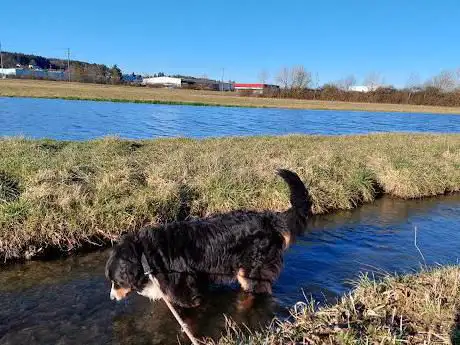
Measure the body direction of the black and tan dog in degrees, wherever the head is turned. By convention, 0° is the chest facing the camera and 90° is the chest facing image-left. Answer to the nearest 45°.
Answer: approximately 90°
